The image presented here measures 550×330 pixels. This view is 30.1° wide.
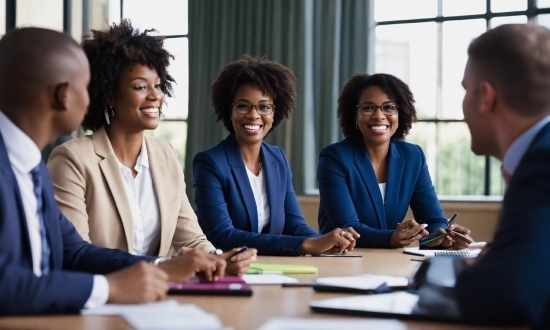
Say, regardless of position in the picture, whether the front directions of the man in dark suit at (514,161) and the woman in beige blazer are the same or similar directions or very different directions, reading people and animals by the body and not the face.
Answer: very different directions

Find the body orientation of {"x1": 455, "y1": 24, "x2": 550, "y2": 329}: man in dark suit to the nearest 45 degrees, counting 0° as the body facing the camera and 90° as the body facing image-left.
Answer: approximately 135°

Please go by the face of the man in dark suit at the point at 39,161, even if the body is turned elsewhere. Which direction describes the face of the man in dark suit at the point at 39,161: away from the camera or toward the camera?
away from the camera

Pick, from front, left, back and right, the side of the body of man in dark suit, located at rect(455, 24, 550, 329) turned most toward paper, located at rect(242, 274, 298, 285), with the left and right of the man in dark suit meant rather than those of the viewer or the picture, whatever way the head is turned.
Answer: front

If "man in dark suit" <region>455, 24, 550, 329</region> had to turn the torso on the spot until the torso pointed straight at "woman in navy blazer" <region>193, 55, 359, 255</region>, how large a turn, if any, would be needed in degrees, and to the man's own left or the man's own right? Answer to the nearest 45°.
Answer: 0° — they already face them

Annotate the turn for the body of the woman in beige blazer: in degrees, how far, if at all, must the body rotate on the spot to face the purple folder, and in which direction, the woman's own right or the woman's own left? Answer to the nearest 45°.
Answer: approximately 45° to the woman's own right

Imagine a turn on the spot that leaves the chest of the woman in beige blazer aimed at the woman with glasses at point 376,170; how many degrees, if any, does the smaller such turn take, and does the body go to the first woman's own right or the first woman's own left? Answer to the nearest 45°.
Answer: approximately 90° to the first woman's own left

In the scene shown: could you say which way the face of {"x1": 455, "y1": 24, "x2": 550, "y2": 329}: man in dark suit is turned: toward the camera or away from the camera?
away from the camera

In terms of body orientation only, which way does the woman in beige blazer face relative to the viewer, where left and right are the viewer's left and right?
facing the viewer and to the right of the viewer
